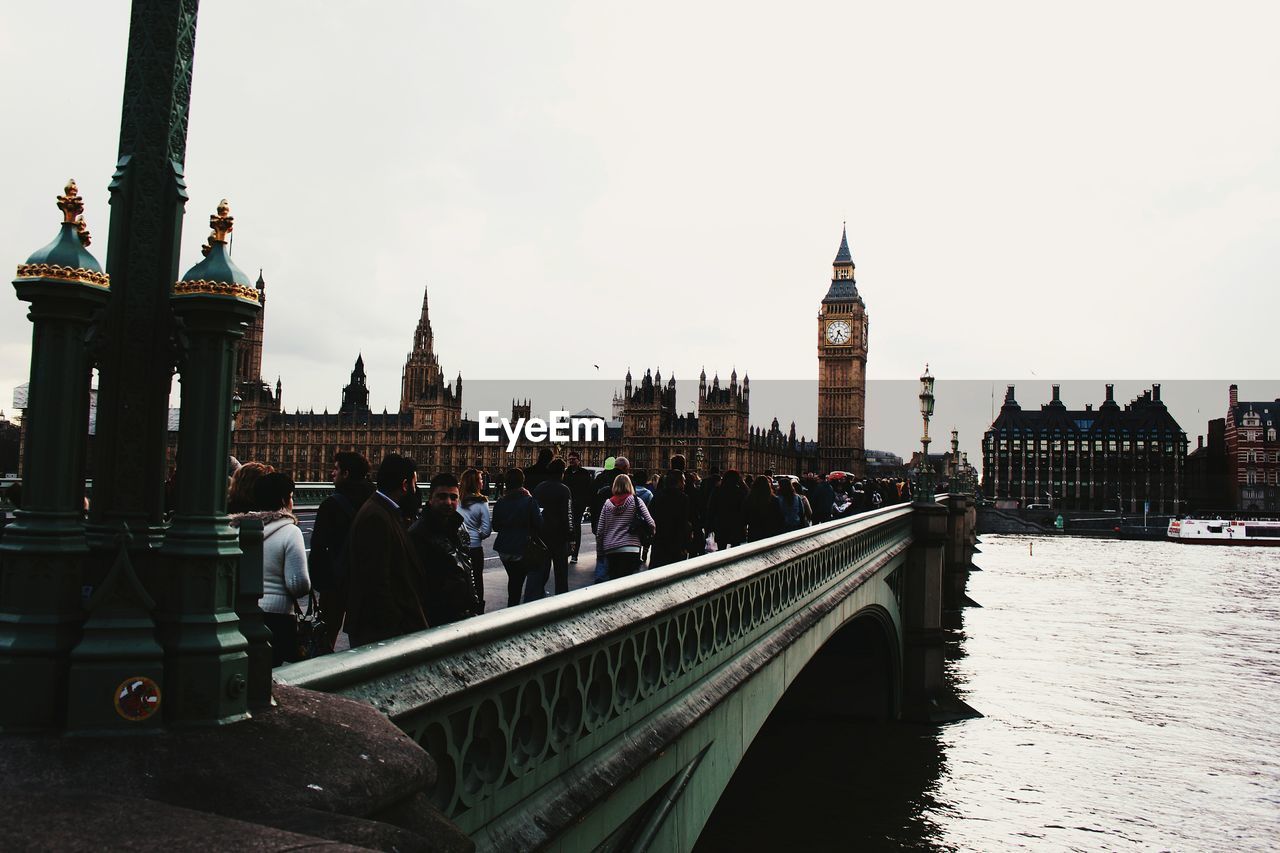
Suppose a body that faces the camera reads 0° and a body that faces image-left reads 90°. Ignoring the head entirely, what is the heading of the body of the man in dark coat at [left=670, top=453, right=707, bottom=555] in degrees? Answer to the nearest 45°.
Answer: approximately 180°

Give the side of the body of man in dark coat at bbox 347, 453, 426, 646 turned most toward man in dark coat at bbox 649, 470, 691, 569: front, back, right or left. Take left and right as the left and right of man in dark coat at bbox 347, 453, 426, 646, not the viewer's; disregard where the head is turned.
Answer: front

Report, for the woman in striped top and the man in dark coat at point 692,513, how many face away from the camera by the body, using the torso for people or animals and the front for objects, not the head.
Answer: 2

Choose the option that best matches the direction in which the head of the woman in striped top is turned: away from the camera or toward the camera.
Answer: away from the camera

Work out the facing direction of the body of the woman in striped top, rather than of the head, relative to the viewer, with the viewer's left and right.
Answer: facing away from the viewer

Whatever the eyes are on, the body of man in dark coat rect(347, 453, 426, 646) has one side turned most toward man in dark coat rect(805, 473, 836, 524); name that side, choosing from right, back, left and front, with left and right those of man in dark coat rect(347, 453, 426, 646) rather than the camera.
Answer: front

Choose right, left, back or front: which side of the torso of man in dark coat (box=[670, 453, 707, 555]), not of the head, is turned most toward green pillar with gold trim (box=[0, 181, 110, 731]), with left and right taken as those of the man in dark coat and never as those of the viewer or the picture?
back

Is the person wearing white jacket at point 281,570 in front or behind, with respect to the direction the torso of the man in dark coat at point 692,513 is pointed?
behind

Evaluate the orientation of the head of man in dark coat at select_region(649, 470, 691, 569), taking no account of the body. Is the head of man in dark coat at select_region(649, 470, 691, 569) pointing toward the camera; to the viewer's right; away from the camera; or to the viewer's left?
away from the camera

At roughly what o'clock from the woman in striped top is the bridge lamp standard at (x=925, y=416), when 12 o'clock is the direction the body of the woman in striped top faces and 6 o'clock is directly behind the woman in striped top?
The bridge lamp standard is roughly at 1 o'clock from the woman in striped top.

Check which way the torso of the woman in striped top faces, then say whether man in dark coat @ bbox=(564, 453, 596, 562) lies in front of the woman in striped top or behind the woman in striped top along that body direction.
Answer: in front

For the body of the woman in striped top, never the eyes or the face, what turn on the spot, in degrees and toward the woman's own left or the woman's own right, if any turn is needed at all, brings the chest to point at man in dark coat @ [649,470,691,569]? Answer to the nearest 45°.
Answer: approximately 45° to the woman's own right

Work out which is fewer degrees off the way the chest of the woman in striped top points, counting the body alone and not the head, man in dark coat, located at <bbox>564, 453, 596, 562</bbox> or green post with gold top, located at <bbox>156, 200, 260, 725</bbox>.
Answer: the man in dark coat
